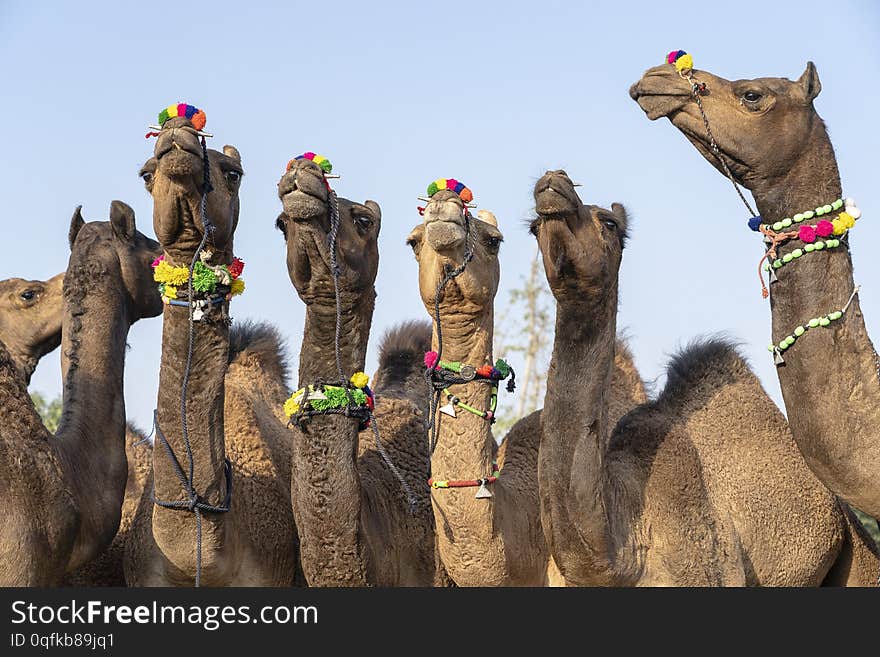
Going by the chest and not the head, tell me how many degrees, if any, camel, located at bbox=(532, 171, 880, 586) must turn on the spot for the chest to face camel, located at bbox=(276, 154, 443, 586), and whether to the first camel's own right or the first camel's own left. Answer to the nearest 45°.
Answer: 0° — it already faces it

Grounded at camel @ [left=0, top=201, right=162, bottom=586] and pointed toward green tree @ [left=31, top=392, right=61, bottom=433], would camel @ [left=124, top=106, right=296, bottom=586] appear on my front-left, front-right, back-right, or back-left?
back-right

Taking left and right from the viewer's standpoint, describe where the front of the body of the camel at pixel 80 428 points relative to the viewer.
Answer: facing away from the viewer and to the right of the viewer

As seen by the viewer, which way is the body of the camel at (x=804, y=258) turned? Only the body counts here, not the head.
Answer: to the viewer's left

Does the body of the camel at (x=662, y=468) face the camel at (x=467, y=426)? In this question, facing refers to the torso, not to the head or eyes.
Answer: yes

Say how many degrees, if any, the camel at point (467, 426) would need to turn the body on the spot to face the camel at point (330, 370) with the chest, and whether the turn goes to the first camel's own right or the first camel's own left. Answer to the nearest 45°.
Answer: approximately 45° to the first camel's own right

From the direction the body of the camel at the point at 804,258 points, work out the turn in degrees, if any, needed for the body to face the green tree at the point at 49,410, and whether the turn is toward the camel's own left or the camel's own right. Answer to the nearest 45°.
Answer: approximately 45° to the camel's own right

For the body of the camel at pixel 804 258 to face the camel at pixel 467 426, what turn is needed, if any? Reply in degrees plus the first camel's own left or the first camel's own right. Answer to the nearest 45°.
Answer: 0° — it already faces it

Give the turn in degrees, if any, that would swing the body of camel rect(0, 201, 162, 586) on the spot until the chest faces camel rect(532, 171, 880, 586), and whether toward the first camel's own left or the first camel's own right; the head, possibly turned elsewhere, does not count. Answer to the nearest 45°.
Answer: approximately 45° to the first camel's own right

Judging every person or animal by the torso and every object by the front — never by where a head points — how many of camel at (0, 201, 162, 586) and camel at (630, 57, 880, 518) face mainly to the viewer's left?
1
